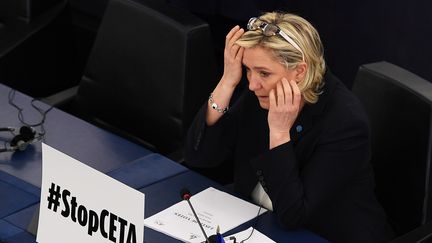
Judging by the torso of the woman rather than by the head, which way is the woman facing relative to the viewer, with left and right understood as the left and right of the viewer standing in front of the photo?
facing the viewer and to the left of the viewer

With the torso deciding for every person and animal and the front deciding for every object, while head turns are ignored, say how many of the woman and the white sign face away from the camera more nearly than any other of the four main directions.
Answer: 0

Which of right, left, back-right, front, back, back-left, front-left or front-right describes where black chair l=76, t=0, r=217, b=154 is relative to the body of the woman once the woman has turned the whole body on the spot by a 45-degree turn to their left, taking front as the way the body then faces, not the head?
back-right

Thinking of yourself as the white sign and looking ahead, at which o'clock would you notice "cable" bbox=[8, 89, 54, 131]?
The cable is roughly at 4 o'clock from the white sign.

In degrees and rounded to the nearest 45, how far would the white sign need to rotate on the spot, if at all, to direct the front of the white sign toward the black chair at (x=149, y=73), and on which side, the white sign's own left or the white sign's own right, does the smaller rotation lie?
approximately 135° to the white sign's own right

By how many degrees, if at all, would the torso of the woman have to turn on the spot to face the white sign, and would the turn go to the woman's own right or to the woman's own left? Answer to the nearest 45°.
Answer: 0° — they already face it

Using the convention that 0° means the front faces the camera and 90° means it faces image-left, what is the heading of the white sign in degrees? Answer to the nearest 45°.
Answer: approximately 45°
